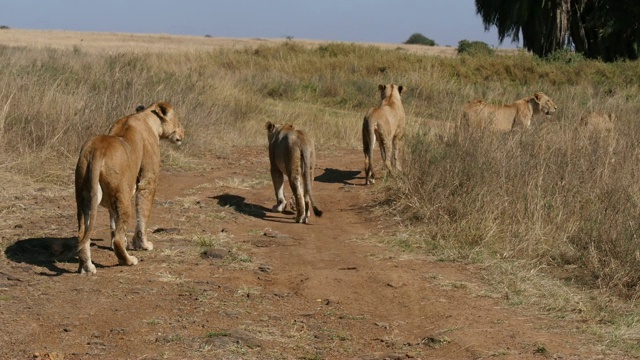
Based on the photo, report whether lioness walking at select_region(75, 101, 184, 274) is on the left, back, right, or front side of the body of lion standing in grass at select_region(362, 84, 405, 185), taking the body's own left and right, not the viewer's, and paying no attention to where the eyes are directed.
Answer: back

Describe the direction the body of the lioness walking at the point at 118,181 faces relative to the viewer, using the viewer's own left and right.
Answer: facing away from the viewer and to the right of the viewer

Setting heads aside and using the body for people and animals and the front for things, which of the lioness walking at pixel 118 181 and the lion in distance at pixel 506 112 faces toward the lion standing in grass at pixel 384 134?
the lioness walking

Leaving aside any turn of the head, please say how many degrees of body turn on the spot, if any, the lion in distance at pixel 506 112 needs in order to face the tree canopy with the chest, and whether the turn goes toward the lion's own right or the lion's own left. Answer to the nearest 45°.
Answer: approximately 90° to the lion's own left

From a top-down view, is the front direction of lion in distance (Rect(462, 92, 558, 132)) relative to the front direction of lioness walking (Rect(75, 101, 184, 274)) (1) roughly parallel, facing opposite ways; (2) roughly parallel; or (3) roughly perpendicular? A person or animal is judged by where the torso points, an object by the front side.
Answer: roughly perpendicular

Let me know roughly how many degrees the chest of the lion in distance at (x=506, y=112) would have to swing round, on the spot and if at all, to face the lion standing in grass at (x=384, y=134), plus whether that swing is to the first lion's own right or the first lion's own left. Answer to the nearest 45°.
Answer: approximately 135° to the first lion's own right

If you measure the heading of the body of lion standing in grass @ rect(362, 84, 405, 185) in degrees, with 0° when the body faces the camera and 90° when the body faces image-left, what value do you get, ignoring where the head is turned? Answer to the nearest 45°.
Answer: approximately 225°

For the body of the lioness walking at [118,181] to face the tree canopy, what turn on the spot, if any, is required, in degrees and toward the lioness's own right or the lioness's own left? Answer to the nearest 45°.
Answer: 0° — it already faces it

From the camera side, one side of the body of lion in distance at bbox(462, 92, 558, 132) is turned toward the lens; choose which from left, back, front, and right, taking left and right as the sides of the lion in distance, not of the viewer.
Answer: right

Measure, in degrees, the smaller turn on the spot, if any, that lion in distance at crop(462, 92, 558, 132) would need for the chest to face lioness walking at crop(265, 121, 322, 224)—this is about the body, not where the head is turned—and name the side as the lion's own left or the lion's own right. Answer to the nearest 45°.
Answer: approximately 135° to the lion's own right
